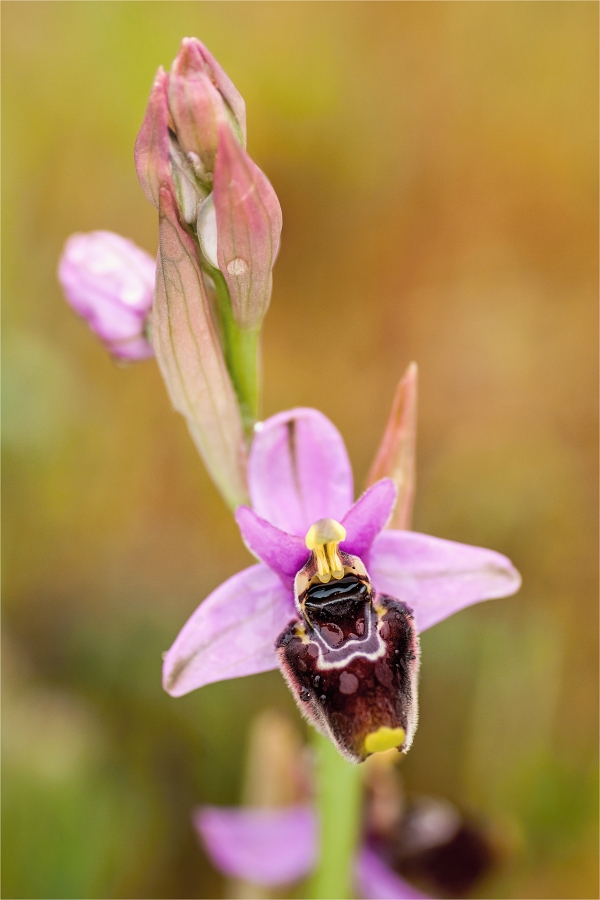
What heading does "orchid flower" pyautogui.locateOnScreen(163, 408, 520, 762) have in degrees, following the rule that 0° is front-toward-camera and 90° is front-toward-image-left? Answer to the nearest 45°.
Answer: approximately 0°
